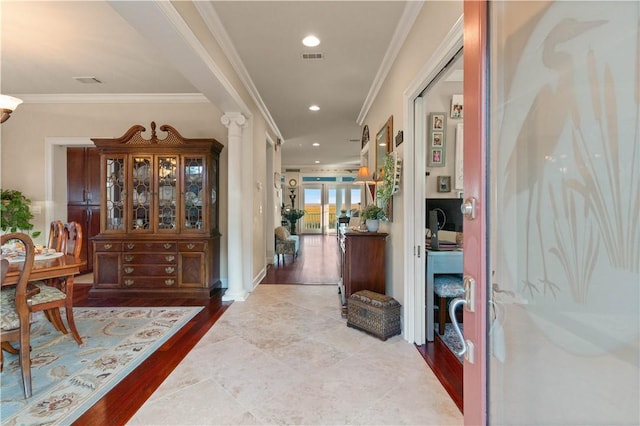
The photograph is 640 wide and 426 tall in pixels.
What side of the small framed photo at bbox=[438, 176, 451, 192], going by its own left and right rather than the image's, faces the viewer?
front

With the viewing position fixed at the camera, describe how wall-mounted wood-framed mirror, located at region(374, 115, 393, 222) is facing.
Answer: facing to the left of the viewer

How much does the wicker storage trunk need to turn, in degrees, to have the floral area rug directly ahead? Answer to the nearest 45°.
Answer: approximately 45° to its right

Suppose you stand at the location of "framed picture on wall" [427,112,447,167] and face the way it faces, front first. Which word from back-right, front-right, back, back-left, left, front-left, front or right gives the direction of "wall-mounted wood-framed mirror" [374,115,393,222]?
right

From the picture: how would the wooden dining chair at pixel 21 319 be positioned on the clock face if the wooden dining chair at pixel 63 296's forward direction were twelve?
the wooden dining chair at pixel 21 319 is roughly at 11 o'clock from the wooden dining chair at pixel 63 296.

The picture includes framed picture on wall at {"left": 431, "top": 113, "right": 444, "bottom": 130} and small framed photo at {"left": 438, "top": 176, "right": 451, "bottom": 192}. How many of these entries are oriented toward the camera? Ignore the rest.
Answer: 2

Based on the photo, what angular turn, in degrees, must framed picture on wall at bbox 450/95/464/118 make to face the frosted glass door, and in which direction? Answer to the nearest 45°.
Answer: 0° — it already faces it

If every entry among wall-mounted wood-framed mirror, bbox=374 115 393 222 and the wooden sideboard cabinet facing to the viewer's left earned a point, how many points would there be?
2

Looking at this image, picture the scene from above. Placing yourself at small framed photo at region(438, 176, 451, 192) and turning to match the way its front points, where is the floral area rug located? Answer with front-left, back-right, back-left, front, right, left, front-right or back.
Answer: front-right

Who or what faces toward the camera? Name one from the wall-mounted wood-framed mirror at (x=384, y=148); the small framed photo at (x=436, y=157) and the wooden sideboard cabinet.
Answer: the small framed photo

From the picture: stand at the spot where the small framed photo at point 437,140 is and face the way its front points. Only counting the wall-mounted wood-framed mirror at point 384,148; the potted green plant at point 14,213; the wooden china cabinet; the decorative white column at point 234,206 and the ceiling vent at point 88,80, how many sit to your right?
5

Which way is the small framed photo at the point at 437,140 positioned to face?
toward the camera

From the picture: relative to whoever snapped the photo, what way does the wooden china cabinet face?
facing the viewer

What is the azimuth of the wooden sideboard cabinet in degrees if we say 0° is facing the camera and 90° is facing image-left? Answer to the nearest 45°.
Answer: approximately 90°

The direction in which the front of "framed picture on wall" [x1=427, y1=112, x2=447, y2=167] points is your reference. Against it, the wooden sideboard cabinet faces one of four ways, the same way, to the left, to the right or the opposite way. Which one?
to the right

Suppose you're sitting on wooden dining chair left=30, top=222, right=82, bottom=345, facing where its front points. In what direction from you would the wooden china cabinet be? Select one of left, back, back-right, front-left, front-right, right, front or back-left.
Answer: back
